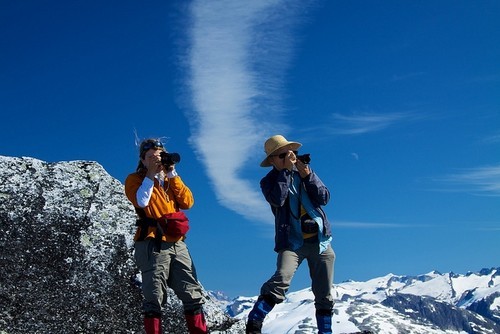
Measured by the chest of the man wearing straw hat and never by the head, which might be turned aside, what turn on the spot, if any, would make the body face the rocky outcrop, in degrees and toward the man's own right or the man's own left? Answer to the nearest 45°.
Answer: approximately 135° to the man's own right

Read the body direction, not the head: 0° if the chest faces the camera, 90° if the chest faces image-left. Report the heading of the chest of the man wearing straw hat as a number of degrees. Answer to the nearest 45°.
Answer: approximately 315°
